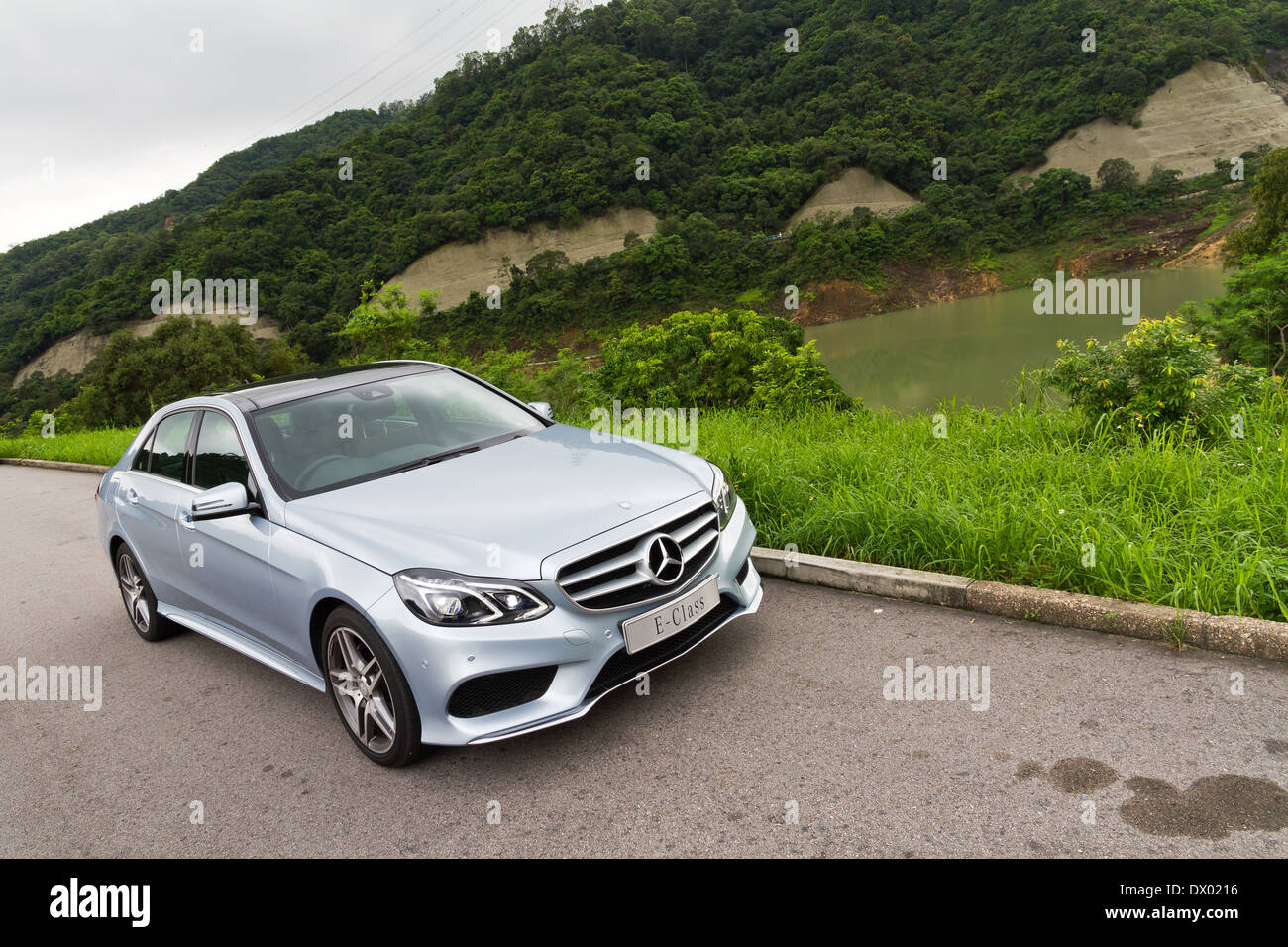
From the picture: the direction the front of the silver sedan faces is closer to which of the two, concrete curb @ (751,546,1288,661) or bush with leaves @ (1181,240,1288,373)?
the concrete curb

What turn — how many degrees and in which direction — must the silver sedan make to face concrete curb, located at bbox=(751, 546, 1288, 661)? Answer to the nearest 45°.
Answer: approximately 45° to its left

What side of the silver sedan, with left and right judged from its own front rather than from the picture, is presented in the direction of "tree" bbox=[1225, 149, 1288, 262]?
left

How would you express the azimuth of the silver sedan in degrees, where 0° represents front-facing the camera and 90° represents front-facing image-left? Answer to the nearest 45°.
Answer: approximately 315°

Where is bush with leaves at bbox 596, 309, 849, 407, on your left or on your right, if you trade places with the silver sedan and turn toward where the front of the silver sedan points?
on your left

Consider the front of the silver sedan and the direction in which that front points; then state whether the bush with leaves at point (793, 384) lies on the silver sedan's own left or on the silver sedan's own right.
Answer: on the silver sedan's own left
